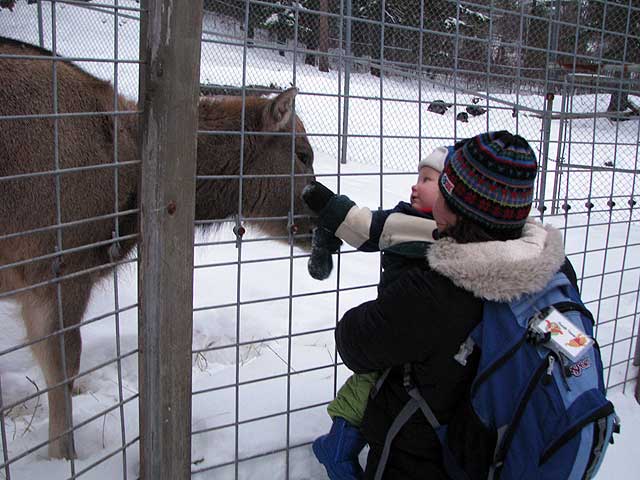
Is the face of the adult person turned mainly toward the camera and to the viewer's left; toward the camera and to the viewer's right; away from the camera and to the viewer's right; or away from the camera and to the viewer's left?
away from the camera and to the viewer's left

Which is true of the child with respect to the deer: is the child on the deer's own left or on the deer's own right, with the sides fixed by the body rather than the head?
on the deer's own right

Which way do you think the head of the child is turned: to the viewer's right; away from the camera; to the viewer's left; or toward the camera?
to the viewer's left

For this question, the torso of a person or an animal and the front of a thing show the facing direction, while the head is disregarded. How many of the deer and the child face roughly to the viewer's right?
1

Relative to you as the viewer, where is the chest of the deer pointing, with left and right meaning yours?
facing to the right of the viewer

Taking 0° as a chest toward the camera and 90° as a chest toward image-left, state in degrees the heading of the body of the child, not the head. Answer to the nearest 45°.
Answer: approximately 90°

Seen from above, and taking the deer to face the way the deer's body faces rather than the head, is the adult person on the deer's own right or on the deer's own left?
on the deer's own right

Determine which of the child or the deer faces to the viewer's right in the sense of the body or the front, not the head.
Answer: the deer
